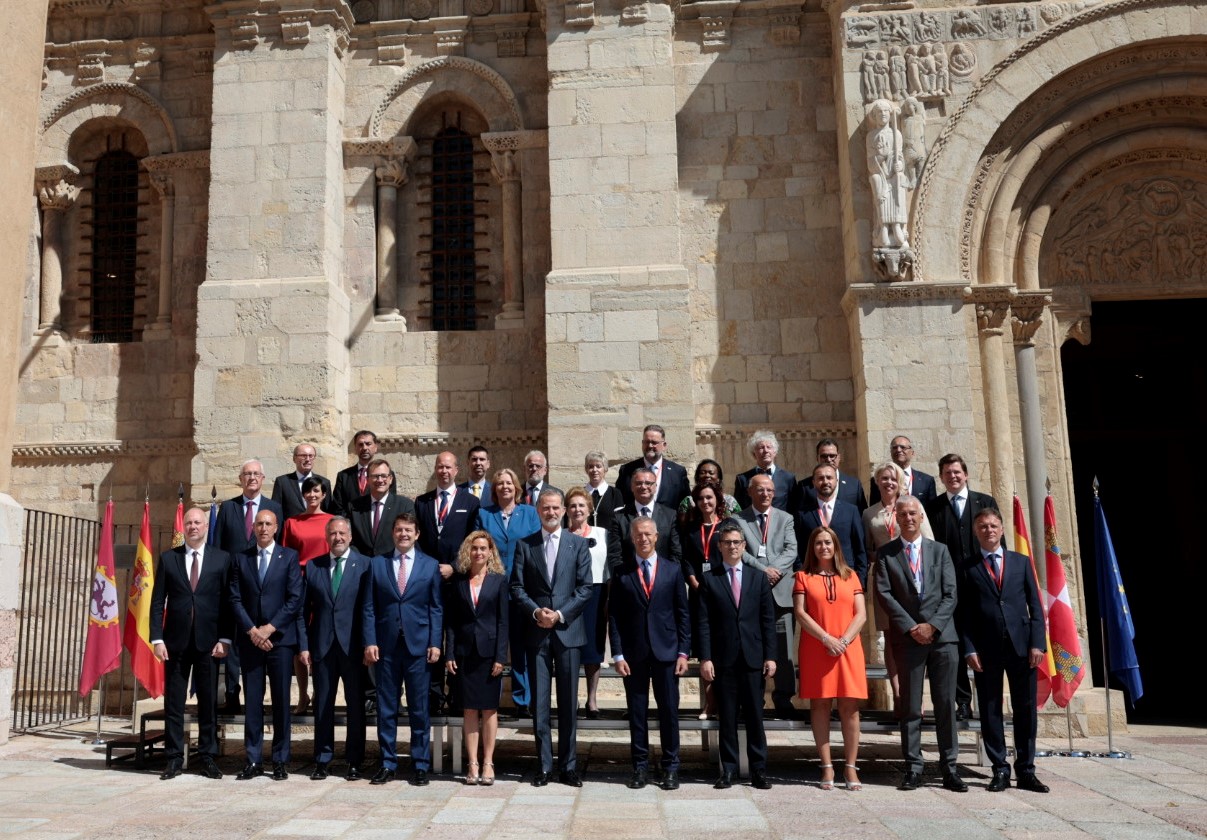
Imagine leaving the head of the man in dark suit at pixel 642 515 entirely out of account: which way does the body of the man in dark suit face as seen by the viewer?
toward the camera

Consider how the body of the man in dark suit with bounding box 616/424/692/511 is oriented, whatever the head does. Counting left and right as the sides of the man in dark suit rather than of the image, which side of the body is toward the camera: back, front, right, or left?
front

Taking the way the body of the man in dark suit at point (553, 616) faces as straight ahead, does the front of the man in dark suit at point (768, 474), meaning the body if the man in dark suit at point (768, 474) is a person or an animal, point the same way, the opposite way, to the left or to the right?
the same way

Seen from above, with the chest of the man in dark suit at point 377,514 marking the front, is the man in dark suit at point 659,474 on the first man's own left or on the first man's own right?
on the first man's own left

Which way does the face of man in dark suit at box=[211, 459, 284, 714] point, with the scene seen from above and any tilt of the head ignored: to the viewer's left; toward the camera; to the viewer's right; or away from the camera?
toward the camera

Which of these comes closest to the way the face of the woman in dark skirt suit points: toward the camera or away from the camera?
toward the camera

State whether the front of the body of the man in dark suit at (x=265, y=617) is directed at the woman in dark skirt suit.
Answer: no

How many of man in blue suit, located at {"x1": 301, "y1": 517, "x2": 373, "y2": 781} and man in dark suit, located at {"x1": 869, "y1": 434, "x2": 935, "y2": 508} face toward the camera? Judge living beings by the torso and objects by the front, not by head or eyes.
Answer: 2

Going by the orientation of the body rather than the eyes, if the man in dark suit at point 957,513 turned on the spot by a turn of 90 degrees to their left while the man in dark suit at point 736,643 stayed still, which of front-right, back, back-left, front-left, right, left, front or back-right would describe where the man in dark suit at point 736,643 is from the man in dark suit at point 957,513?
back-right

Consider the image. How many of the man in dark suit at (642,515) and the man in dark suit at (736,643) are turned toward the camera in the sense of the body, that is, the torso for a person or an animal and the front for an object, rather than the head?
2

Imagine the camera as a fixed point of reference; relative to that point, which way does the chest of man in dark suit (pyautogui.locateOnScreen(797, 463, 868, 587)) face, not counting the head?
toward the camera

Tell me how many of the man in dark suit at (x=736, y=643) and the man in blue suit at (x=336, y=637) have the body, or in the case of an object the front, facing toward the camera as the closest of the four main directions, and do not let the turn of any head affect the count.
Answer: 2

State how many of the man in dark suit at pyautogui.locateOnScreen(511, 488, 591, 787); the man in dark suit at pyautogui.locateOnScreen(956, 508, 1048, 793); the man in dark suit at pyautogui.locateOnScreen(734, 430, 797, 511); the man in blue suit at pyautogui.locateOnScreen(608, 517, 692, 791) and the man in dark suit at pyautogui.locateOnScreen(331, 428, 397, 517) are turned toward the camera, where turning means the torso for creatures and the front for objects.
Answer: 5

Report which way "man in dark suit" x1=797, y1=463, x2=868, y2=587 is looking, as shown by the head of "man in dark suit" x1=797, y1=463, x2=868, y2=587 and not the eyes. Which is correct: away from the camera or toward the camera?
toward the camera

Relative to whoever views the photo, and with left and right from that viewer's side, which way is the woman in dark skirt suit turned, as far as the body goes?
facing the viewer

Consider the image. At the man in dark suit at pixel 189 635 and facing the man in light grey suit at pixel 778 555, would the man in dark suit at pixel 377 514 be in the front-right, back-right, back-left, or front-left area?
front-left
